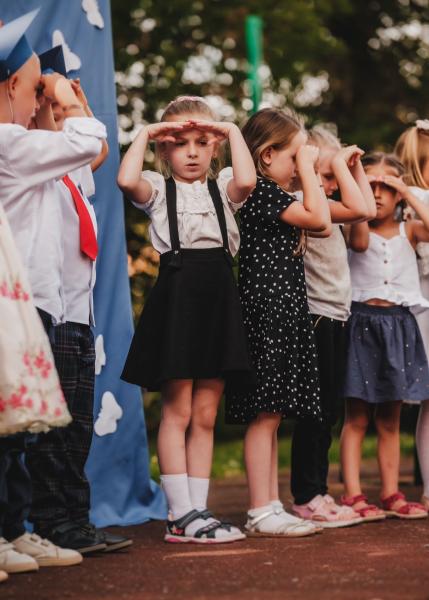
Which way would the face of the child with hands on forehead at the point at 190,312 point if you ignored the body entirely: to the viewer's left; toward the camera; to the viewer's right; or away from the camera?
toward the camera

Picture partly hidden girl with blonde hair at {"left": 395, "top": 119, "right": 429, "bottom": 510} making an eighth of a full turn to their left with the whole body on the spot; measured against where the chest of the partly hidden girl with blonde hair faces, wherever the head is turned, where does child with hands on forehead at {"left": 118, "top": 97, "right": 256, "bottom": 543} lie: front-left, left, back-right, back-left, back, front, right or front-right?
back

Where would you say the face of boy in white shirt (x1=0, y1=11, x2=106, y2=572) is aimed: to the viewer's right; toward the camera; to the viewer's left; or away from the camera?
to the viewer's right

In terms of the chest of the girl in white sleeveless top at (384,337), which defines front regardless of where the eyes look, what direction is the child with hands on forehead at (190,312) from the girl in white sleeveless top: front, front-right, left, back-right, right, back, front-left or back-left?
front-right

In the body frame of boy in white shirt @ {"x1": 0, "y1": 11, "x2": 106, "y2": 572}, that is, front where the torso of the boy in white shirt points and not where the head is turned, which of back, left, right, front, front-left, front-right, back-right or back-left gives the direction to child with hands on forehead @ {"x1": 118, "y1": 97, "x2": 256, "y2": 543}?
front-left

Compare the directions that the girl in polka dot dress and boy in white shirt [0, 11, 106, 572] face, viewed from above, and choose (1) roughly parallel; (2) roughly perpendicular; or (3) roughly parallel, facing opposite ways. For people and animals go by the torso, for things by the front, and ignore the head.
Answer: roughly parallel

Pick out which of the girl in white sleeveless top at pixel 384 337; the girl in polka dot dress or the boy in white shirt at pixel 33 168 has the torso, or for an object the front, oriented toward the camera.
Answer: the girl in white sleeveless top

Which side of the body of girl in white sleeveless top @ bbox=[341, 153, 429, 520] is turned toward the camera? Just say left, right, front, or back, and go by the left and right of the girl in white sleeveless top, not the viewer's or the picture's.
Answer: front

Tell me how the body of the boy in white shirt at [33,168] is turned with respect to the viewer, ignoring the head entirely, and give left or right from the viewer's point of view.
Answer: facing to the right of the viewer
